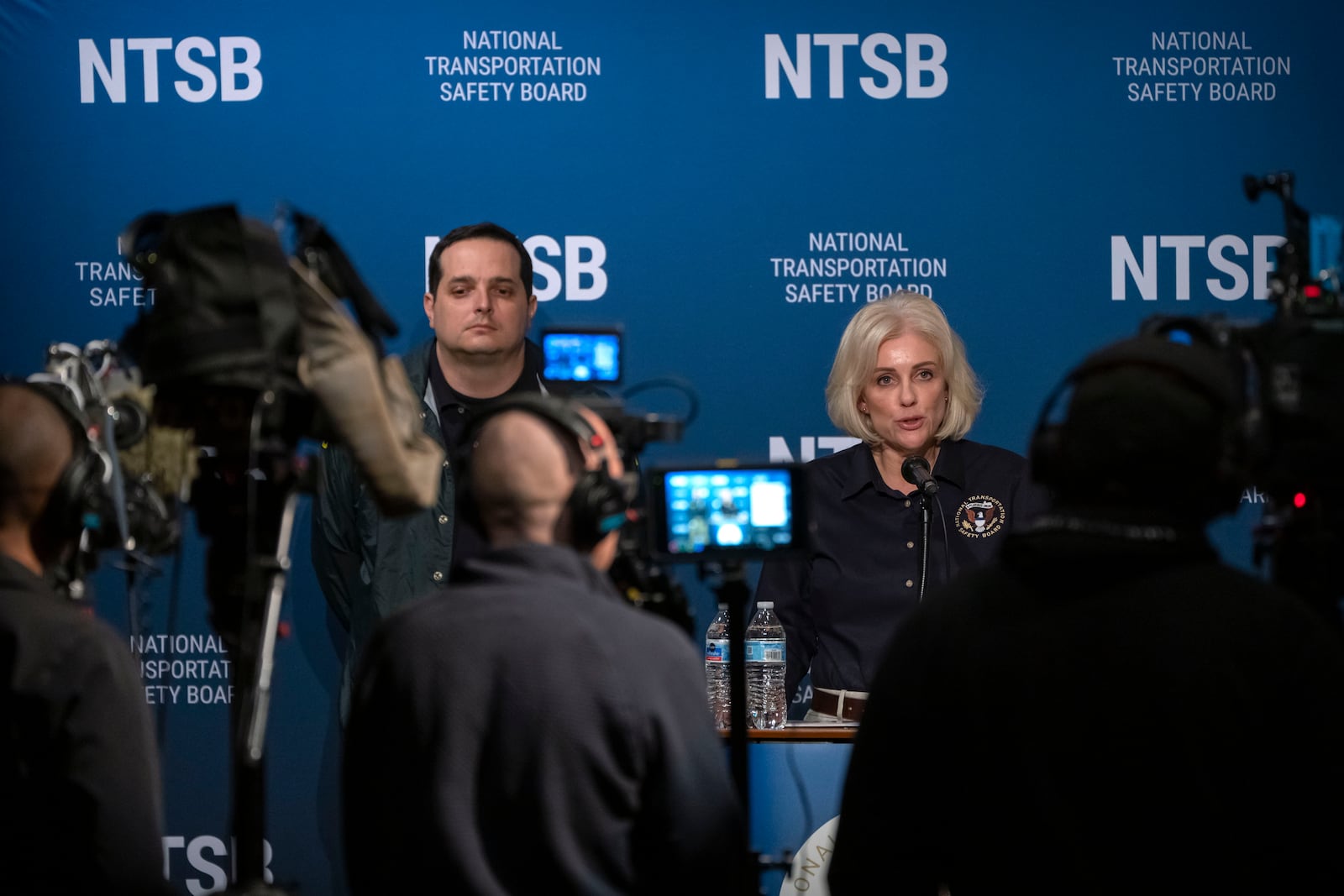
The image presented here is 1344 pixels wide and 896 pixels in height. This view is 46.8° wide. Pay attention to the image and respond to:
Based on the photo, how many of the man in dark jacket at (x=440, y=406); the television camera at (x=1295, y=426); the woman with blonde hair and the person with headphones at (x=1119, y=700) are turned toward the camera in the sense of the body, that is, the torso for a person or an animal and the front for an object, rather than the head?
2

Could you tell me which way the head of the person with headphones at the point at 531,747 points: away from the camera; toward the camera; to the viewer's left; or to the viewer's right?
away from the camera

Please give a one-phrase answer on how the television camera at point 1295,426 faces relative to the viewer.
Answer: facing away from the viewer and to the left of the viewer

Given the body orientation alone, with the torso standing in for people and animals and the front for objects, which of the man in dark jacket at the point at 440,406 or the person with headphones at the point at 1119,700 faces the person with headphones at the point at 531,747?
the man in dark jacket

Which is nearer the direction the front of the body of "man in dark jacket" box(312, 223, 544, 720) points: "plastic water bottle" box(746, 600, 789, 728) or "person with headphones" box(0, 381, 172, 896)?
the person with headphones

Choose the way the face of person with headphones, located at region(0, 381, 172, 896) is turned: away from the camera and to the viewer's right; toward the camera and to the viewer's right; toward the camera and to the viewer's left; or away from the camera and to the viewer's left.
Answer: away from the camera and to the viewer's right

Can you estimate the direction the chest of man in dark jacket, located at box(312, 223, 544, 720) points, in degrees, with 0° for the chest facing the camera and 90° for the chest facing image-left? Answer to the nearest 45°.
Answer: approximately 0°

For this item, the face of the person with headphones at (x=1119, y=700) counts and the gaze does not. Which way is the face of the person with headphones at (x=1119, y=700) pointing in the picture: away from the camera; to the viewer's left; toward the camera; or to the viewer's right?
away from the camera

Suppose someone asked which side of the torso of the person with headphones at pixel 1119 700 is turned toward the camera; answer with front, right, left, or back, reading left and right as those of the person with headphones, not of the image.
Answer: back

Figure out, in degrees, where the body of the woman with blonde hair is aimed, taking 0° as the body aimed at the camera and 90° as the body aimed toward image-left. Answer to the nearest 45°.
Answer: approximately 0°

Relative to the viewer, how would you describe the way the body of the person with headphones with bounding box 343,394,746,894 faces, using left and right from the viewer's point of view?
facing away from the viewer and to the right of the viewer
